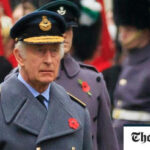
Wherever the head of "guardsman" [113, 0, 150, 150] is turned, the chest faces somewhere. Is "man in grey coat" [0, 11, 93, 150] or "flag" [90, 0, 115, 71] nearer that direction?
the man in grey coat

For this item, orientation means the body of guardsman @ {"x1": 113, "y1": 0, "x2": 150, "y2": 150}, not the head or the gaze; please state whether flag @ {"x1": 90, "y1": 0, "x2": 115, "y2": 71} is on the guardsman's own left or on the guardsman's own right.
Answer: on the guardsman's own right

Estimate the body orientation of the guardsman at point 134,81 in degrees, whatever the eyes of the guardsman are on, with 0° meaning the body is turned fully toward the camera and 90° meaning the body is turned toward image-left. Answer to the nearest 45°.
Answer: approximately 45°

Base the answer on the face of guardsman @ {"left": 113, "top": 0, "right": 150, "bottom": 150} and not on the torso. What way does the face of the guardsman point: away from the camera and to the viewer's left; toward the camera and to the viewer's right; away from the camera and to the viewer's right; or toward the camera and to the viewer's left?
toward the camera and to the viewer's left

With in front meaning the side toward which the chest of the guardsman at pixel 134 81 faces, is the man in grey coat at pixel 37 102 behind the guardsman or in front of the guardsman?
in front
